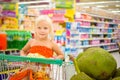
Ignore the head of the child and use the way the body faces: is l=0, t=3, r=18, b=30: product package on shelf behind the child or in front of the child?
behind

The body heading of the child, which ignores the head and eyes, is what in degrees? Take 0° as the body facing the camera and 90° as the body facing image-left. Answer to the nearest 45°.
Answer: approximately 0°
